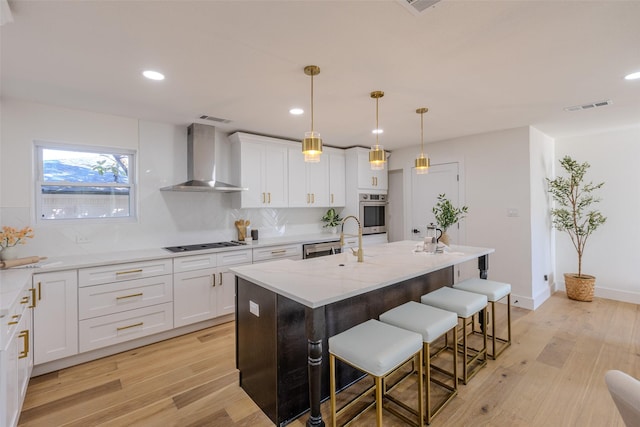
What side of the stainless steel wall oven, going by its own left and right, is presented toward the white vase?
right

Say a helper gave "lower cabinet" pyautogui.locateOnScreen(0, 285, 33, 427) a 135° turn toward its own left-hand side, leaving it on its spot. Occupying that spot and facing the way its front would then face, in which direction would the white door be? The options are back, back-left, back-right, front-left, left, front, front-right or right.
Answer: back-right

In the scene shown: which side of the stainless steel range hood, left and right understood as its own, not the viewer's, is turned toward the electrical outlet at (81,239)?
right

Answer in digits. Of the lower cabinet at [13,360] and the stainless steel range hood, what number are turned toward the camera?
1

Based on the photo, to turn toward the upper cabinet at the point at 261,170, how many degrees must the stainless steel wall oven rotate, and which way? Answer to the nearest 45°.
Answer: approximately 90° to its right

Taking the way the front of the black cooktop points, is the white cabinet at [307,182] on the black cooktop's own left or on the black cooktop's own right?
on the black cooktop's own left

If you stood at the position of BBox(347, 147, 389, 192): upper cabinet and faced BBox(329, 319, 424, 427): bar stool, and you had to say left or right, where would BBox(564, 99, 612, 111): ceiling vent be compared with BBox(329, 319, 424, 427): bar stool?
left

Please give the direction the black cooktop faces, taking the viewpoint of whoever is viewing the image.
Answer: facing the viewer and to the right of the viewer

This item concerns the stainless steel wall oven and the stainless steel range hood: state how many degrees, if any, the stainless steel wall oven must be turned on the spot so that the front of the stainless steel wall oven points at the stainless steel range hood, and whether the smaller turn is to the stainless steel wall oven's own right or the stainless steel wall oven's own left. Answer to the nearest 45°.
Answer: approximately 90° to the stainless steel wall oven's own right

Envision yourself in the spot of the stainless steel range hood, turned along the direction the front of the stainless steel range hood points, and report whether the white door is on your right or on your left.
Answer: on your left
